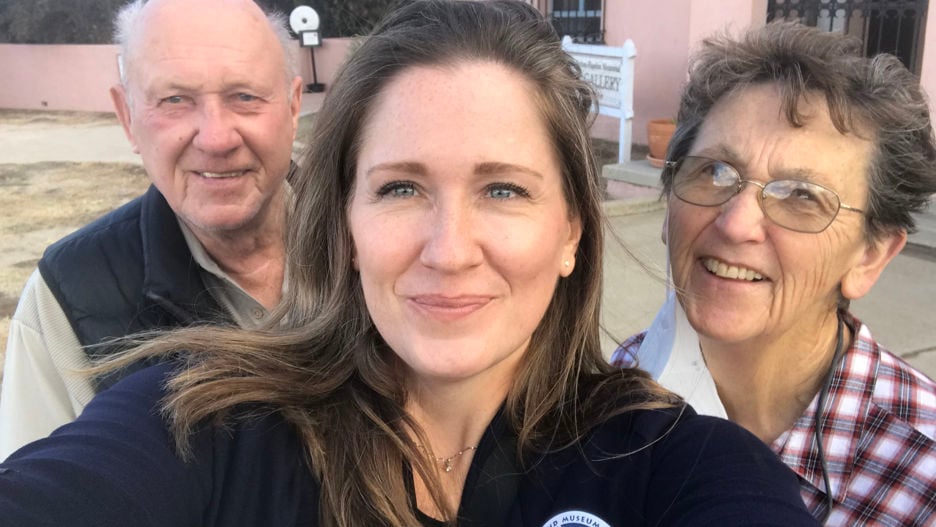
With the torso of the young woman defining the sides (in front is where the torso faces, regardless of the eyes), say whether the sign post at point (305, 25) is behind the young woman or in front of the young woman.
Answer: behind

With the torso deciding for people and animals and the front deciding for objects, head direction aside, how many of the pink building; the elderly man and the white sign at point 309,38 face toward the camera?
3

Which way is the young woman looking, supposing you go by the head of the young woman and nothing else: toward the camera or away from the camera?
toward the camera

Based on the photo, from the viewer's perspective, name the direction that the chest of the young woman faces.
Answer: toward the camera

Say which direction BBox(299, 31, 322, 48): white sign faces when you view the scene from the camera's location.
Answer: facing the viewer

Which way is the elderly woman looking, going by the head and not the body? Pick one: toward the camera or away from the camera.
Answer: toward the camera

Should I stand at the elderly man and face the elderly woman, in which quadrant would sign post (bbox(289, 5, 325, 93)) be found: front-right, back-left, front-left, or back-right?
back-left

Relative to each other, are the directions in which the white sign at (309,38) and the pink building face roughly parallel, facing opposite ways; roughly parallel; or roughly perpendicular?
roughly parallel

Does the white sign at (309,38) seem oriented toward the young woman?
yes

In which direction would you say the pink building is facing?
toward the camera

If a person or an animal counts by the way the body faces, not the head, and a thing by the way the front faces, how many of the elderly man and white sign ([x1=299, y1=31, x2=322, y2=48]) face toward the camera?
2

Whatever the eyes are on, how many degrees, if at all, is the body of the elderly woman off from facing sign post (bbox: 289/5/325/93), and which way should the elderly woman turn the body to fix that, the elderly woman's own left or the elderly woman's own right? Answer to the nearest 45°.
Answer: approximately 90° to the elderly woman's own right

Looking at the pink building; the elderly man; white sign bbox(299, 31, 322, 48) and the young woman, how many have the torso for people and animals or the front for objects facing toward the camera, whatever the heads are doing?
4
